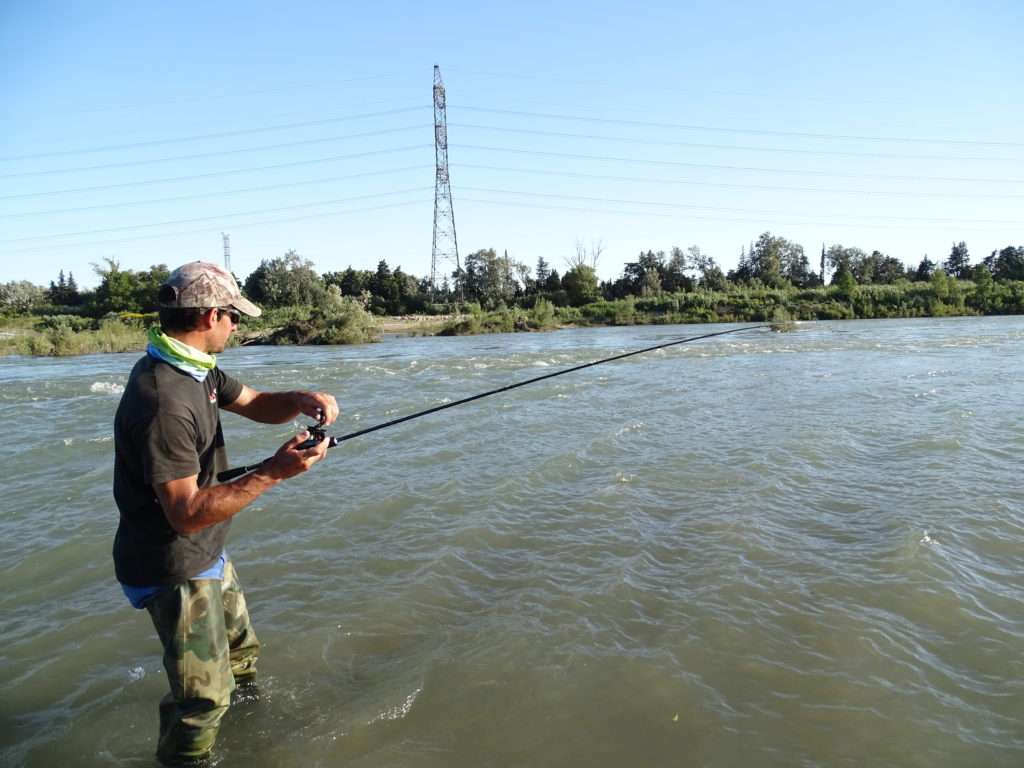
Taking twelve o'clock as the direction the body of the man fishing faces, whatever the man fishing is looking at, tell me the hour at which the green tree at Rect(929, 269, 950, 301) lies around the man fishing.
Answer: The green tree is roughly at 11 o'clock from the man fishing.

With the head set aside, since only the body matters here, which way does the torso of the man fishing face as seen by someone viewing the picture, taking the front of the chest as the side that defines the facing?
to the viewer's right

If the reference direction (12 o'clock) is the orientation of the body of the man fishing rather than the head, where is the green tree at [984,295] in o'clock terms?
The green tree is roughly at 11 o'clock from the man fishing.

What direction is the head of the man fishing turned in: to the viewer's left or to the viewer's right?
to the viewer's right
